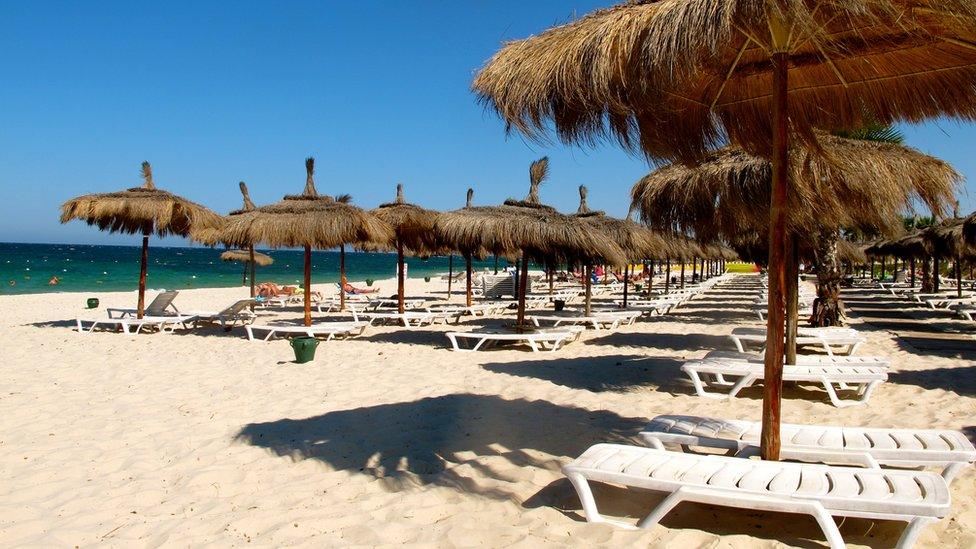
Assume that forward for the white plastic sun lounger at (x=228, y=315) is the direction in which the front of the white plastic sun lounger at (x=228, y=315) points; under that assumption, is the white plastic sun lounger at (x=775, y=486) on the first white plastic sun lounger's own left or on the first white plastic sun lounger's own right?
on the first white plastic sun lounger's own left

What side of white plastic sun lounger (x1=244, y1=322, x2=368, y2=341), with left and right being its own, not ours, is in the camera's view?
left

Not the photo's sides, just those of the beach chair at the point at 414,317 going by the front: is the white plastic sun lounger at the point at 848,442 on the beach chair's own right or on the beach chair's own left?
on the beach chair's own left

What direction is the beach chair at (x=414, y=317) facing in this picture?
to the viewer's left

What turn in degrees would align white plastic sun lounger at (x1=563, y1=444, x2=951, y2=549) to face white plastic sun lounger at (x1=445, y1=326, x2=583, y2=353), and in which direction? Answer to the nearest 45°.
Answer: approximately 45° to its right

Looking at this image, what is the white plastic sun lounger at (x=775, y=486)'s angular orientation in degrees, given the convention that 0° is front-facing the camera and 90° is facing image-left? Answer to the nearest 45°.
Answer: approximately 90°

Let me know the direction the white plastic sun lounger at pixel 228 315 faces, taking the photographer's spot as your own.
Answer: facing to the left of the viewer

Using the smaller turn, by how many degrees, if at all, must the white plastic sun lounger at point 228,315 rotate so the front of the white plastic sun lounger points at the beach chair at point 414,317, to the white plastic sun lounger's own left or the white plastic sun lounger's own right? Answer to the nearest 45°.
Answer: approximately 180°

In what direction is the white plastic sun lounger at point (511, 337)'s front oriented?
to the viewer's left
